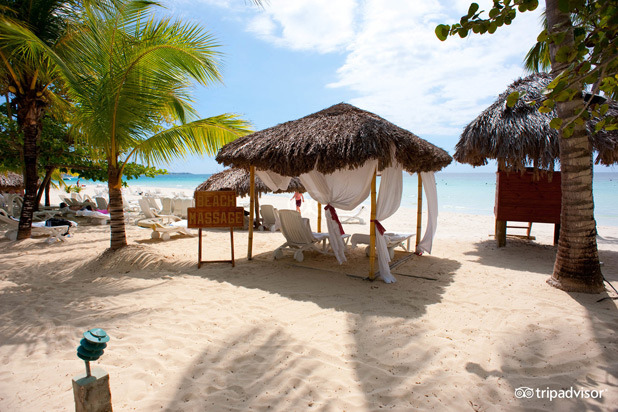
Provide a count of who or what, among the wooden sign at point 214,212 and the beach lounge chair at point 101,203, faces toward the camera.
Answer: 1

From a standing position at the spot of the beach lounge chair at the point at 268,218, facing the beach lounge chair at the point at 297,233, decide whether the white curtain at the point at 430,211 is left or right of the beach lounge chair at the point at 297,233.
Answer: left

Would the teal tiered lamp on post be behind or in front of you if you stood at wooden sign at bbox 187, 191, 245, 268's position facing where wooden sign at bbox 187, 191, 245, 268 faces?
in front

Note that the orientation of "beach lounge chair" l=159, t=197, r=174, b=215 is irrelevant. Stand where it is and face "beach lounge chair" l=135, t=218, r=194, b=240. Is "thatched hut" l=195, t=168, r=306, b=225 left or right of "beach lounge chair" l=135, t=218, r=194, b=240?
left

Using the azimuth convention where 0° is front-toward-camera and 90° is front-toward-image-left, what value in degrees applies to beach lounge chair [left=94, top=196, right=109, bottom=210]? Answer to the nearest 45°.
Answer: approximately 225°

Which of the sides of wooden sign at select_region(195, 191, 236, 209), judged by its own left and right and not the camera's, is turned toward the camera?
front

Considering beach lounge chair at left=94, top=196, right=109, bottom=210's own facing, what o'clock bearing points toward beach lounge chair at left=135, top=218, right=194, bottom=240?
beach lounge chair at left=135, top=218, right=194, bottom=240 is roughly at 4 o'clock from beach lounge chair at left=94, top=196, right=109, bottom=210.

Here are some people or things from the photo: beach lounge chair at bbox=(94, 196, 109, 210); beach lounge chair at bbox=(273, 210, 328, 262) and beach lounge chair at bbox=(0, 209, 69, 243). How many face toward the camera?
0

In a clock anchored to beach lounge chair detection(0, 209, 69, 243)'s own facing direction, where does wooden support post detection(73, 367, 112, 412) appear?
The wooden support post is roughly at 3 o'clock from the beach lounge chair.

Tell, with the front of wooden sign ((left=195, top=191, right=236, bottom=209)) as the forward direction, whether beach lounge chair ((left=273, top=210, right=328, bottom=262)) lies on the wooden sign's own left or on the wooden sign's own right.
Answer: on the wooden sign's own left

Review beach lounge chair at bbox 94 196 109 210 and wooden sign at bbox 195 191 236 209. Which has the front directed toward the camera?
the wooden sign

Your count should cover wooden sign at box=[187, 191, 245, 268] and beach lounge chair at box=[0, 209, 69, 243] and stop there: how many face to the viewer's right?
1

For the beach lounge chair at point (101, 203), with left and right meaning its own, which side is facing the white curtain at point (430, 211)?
right
